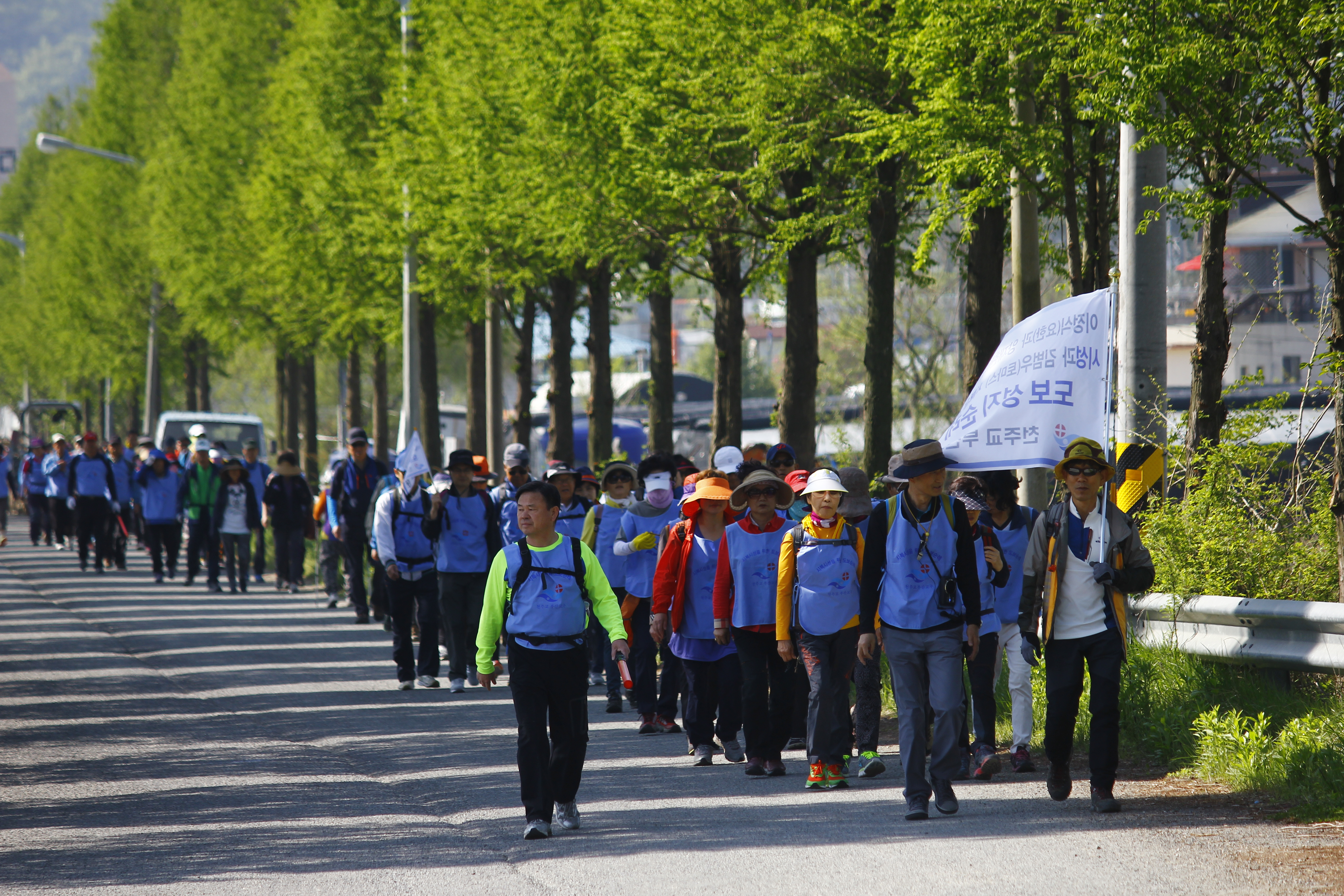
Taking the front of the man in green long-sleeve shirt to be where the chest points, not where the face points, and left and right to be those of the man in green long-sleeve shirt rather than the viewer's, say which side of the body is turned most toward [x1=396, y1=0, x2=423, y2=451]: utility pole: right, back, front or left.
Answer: back

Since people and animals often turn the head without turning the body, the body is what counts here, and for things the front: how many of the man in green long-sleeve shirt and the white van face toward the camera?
2

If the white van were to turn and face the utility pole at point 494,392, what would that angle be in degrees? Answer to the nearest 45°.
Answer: approximately 45° to its left

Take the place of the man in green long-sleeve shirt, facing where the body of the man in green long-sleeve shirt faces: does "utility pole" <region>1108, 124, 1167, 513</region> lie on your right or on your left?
on your left

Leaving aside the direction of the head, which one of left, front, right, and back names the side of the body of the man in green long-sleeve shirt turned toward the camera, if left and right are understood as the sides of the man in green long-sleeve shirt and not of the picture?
front

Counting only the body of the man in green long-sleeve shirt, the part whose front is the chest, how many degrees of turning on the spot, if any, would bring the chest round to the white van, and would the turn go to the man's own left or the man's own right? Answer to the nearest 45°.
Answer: approximately 180°

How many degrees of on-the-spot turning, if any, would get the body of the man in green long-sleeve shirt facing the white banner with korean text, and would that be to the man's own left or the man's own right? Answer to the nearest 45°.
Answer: approximately 90° to the man's own left

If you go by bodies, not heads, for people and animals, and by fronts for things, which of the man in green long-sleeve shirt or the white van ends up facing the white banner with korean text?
the white van

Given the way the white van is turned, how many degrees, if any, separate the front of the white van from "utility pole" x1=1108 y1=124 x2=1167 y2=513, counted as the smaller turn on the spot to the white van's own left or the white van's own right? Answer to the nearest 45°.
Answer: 0° — it already faces it
